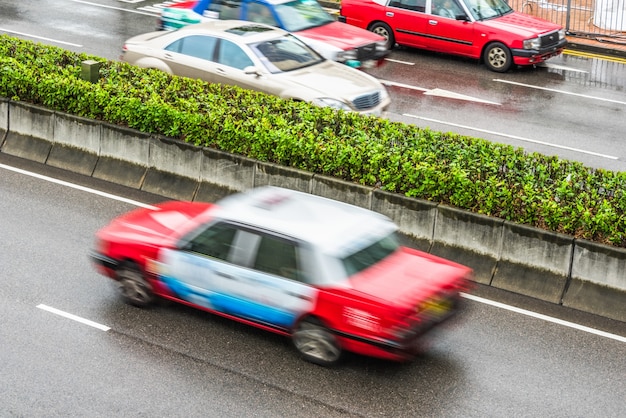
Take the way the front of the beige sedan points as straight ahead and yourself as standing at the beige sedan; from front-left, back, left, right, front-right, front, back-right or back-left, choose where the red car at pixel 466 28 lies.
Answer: left

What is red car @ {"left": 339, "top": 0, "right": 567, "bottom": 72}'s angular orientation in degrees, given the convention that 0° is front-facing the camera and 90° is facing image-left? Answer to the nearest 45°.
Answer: approximately 315°

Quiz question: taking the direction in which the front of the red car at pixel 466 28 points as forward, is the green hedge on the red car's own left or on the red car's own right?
on the red car's own right

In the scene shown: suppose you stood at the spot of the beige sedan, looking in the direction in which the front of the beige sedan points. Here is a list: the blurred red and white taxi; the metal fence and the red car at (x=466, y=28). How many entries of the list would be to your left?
2
